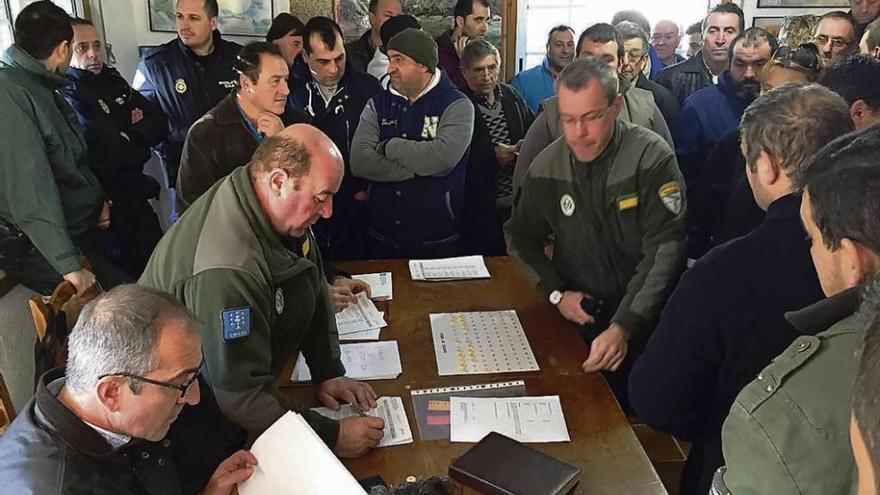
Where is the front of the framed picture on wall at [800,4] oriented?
toward the camera

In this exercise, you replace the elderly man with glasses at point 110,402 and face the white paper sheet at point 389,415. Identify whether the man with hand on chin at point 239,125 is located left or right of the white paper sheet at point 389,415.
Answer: left

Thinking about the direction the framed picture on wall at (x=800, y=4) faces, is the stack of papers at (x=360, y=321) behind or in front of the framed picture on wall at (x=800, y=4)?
in front

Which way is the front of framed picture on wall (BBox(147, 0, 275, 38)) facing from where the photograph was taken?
facing the viewer

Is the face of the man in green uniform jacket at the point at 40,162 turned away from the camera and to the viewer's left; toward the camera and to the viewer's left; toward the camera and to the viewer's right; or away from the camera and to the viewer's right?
away from the camera and to the viewer's right

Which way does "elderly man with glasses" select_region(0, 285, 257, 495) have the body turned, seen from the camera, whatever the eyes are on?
to the viewer's right

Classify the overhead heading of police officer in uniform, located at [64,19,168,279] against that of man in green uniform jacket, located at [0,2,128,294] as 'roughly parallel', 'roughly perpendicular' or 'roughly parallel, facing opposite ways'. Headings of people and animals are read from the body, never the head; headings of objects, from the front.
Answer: roughly perpendicular

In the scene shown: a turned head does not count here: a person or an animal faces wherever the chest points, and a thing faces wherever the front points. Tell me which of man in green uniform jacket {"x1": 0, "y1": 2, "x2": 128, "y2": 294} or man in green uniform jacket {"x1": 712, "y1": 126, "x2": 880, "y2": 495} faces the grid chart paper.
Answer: man in green uniform jacket {"x1": 712, "y1": 126, "x2": 880, "y2": 495}

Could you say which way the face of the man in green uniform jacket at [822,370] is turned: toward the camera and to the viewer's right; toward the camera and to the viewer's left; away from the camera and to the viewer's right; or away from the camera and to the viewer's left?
away from the camera and to the viewer's left

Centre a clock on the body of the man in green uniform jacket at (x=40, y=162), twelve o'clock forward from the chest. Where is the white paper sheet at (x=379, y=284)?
The white paper sheet is roughly at 3 o'clock from the man in green uniform jacket.

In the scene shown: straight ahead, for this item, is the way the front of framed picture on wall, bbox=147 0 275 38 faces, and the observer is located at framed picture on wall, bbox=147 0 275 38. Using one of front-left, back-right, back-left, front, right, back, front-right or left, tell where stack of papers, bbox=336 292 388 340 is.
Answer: front

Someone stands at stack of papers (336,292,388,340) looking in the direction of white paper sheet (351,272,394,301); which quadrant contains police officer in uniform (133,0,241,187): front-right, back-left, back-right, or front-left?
front-left

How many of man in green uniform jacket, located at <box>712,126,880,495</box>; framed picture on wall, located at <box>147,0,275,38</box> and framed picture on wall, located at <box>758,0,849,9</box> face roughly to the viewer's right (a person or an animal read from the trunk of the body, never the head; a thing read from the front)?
0

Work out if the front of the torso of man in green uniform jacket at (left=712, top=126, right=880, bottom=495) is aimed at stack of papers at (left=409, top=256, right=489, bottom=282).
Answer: yes

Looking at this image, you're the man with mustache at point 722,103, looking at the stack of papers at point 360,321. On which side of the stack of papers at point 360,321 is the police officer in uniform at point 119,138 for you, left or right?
right

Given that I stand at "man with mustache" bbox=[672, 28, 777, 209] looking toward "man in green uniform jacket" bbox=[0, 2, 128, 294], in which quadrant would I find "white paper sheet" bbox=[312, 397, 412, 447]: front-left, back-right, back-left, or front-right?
front-left
